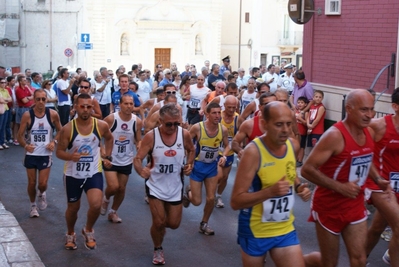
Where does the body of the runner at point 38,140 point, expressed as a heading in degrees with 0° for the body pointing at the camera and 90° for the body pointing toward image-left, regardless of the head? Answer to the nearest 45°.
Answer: approximately 0°

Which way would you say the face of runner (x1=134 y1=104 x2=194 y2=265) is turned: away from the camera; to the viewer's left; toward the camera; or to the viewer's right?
toward the camera

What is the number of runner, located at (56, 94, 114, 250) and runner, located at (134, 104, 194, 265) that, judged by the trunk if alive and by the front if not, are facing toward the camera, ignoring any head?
2

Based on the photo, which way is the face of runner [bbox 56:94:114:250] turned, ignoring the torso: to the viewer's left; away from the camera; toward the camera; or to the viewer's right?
toward the camera

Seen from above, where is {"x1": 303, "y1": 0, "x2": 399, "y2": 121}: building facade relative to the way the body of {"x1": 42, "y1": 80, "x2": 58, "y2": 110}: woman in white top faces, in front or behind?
in front

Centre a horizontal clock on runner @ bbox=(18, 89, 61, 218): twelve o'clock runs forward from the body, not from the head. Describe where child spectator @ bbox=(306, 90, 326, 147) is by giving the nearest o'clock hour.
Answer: The child spectator is roughly at 8 o'clock from the runner.

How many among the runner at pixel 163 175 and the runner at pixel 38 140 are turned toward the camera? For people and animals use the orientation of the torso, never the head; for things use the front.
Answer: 2

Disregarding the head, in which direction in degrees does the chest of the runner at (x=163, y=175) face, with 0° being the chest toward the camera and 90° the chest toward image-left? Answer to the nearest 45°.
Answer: approximately 0°

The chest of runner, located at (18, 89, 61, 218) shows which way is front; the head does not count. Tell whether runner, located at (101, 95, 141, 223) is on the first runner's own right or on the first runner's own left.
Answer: on the first runner's own left

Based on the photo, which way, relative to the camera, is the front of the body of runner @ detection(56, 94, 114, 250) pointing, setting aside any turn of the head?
toward the camera

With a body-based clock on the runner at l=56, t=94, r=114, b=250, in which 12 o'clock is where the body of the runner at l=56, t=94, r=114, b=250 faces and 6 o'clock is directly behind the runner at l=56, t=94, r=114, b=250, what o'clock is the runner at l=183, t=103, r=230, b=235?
the runner at l=183, t=103, r=230, b=235 is roughly at 8 o'clock from the runner at l=56, t=94, r=114, b=250.

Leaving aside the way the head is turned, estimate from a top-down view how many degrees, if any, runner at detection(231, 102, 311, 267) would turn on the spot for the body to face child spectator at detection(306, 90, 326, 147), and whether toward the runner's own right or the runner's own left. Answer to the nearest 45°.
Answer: approximately 135° to the runner's own left

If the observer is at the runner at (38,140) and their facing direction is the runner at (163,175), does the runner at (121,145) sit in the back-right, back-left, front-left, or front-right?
front-left

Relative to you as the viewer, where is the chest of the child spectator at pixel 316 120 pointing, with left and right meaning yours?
facing the viewer and to the left of the viewer
